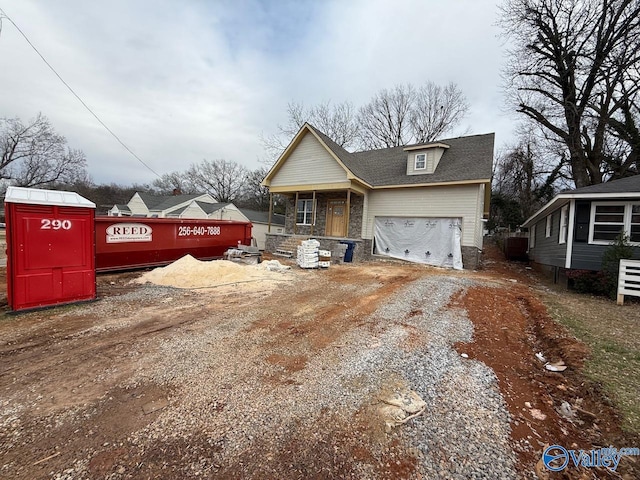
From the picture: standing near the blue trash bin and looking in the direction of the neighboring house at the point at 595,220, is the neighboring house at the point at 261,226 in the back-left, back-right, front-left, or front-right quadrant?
back-left

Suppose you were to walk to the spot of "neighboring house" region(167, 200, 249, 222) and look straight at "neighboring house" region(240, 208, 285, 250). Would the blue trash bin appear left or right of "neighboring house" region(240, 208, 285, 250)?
right

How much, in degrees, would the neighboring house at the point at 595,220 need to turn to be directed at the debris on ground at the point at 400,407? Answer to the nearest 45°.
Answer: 0° — it already faces it

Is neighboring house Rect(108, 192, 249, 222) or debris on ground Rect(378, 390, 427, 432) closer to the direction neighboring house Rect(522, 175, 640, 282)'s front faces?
the debris on ground

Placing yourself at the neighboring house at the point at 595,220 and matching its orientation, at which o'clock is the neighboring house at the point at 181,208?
the neighboring house at the point at 181,208 is roughly at 3 o'clock from the neighboring house at the point at 595,220.

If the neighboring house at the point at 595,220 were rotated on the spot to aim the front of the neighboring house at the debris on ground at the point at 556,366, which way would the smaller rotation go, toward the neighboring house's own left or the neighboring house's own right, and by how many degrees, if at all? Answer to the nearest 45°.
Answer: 0° — it already faces it

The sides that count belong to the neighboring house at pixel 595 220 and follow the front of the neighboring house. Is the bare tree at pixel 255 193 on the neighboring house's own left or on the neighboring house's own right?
on the neighboring house's own right

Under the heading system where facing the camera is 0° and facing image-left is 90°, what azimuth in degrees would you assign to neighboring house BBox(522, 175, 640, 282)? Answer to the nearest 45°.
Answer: approximately 0°

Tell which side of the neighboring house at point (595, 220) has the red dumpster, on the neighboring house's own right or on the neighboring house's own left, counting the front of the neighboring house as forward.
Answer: on the neighboring house's own right

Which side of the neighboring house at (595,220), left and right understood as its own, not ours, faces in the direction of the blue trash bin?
right

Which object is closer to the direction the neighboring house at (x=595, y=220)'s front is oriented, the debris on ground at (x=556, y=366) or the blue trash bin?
the debris on ground
